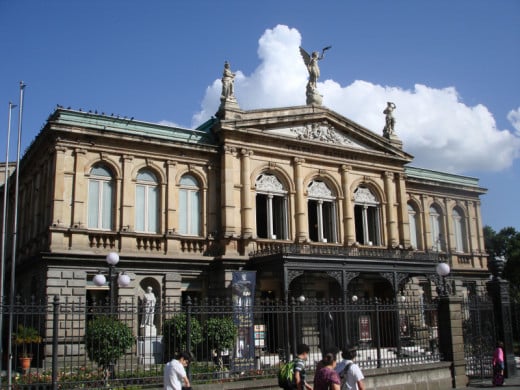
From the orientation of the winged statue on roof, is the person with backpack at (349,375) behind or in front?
in front

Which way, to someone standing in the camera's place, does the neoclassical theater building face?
facing the viewer and to the right of the viewer

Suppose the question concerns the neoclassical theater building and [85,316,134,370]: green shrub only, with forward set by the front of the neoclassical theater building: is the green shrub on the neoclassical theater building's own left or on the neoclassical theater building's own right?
on the neoclassical theater building's own right

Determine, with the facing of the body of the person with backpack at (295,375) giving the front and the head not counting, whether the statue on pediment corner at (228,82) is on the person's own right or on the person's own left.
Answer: on the person's own left

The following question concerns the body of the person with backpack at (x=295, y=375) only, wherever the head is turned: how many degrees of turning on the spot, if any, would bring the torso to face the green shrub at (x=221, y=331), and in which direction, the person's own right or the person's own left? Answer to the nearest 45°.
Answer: approximately 90° to the person's own left

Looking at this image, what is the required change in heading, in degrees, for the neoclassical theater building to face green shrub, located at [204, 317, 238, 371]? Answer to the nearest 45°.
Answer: approximately 45° to its right

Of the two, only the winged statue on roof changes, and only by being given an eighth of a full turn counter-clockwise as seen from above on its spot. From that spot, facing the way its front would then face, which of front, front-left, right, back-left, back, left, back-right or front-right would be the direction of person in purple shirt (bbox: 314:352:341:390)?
right

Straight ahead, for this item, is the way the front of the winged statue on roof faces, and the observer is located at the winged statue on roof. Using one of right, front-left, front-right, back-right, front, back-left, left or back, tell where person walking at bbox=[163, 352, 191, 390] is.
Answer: front-right
